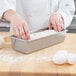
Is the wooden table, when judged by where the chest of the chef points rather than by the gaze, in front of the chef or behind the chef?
in front

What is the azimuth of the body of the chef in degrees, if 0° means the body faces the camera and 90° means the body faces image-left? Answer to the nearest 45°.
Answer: approximately 0°

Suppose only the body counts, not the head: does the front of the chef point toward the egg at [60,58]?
yes
